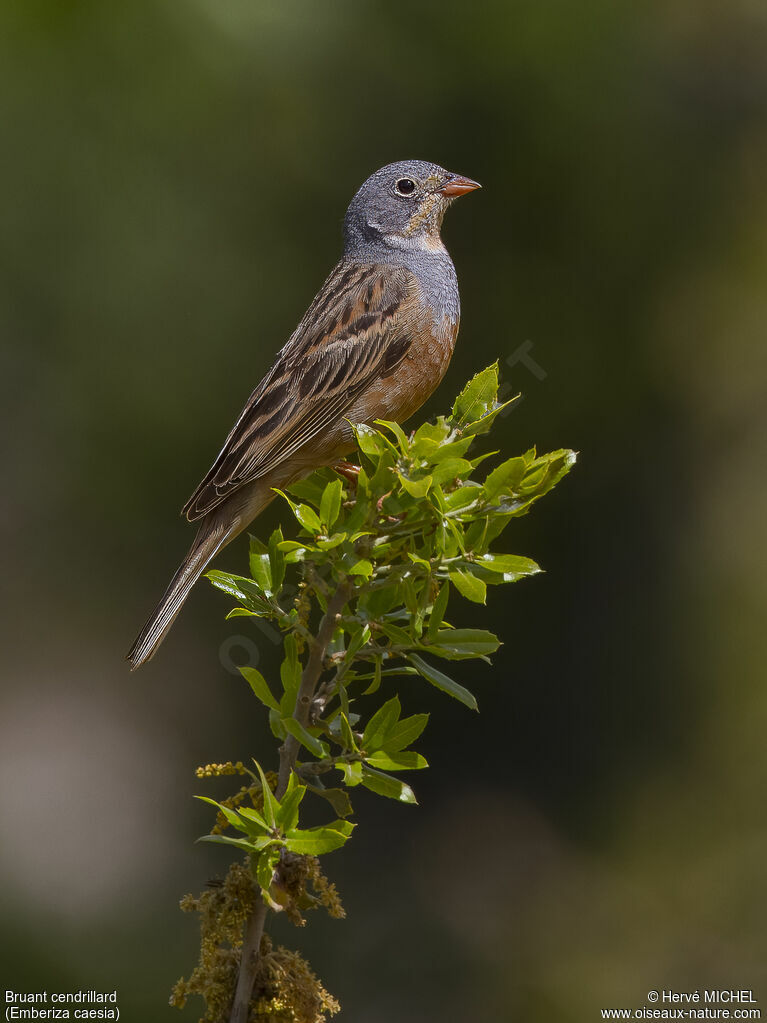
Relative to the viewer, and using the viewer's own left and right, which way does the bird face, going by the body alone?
facing to the right of the viewer
